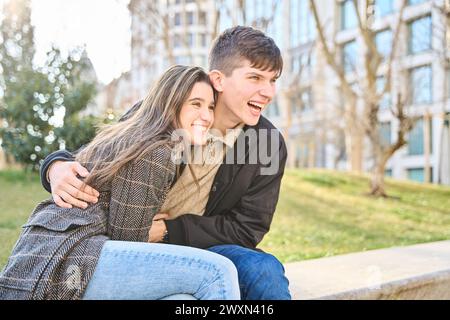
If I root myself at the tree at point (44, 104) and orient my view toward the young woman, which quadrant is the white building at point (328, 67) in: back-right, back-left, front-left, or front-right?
back-left

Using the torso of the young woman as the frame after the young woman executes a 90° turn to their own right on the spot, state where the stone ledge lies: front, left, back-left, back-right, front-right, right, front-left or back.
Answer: back-left

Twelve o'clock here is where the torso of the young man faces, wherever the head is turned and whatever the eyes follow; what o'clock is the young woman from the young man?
The young woman is roughly at 3 o'clock from the young man.

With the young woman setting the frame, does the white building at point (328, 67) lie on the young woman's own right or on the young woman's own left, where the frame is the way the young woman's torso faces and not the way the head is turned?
on the young woman's own left

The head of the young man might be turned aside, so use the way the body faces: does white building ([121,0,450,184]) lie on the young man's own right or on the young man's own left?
on the young man's own left

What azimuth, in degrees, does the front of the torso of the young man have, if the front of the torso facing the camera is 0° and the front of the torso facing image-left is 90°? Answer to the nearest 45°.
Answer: approximately 315°

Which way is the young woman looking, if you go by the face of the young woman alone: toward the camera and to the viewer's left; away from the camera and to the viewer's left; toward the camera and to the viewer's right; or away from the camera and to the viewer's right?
toward the camera and to the viewer's right

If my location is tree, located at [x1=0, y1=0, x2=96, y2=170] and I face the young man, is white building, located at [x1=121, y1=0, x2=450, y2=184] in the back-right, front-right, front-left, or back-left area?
back-left

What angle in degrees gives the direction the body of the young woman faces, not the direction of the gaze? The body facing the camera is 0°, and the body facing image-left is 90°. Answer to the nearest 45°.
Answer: approximately 270°

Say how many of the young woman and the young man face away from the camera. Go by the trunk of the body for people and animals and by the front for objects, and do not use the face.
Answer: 0

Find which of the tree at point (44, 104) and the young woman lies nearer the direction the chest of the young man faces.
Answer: the young woman
